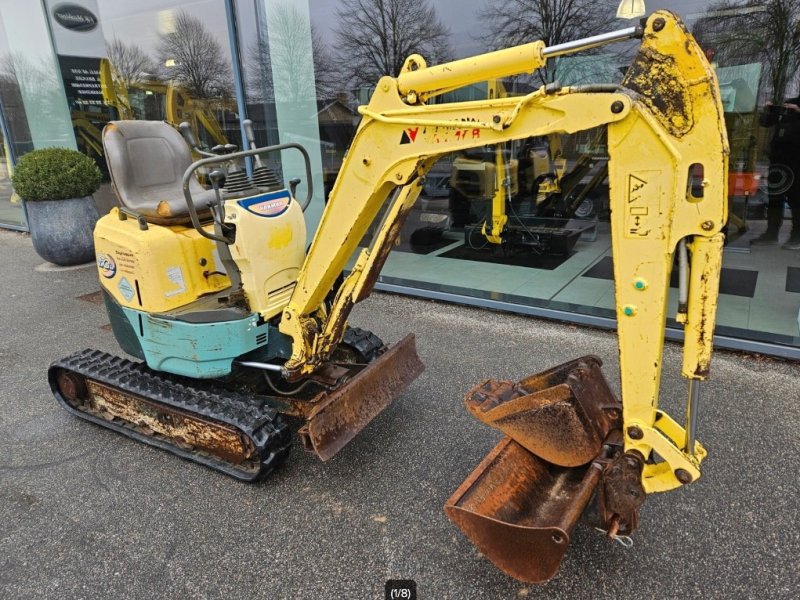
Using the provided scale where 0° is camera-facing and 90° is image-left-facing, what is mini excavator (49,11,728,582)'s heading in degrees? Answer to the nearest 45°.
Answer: approximately 315°

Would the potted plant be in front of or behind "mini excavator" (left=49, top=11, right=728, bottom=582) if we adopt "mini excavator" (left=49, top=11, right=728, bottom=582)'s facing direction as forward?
behind
